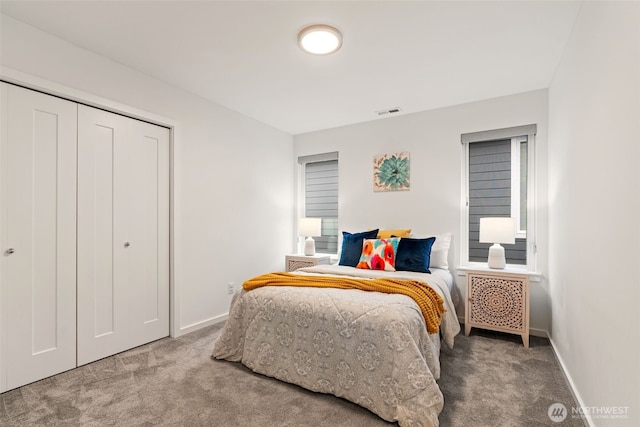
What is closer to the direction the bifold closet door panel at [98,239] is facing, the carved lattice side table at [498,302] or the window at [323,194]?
the carved lattice side table

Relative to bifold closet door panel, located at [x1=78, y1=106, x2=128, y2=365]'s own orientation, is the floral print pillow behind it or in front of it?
in front

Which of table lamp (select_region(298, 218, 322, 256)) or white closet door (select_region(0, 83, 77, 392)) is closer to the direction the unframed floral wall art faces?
the white closet door

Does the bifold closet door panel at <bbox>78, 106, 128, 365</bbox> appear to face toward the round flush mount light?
yes

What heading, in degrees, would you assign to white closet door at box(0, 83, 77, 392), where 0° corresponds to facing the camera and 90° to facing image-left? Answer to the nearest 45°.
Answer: approximately 315°

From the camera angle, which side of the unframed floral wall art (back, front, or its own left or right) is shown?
front

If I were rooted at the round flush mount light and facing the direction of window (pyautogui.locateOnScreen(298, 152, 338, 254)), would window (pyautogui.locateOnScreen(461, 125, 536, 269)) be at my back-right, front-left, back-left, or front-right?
front-right

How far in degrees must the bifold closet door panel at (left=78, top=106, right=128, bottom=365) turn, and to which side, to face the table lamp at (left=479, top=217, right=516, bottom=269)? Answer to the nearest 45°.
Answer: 0° — it already faces it

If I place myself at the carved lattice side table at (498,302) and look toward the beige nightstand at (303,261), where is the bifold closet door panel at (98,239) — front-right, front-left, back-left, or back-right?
front-left

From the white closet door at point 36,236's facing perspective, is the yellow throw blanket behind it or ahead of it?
ahead

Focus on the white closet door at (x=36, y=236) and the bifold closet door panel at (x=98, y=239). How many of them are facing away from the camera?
0

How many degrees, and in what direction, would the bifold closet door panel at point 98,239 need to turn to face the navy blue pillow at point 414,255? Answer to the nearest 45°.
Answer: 0° — it already faces it

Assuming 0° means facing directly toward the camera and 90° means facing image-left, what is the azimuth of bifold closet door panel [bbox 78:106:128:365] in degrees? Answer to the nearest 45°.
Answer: approximately 315°

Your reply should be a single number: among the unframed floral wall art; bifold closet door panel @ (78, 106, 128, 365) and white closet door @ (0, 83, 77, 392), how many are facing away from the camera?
0

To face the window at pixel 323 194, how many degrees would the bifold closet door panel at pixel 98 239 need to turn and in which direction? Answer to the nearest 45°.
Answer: approximately 45° to its left
